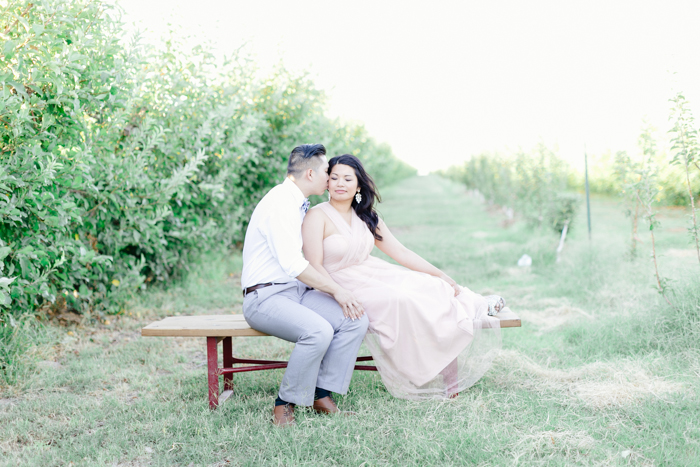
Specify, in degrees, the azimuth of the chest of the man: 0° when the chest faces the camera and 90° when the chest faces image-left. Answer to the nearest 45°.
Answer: approximately 315°

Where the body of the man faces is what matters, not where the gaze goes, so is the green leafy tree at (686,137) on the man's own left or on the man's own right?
on the man's own left

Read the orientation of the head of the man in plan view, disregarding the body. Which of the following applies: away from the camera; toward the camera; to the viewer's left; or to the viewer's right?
to the viewer's right
